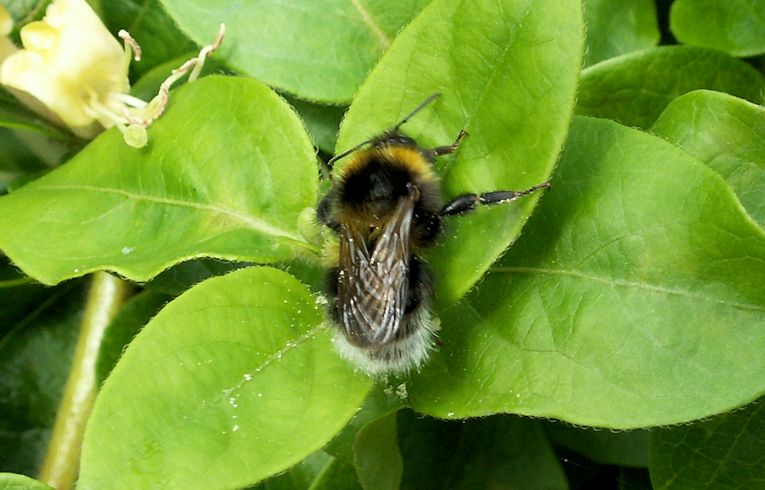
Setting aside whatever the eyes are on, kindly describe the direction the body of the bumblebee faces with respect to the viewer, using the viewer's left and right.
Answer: facing away from the viewer
